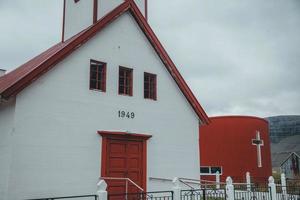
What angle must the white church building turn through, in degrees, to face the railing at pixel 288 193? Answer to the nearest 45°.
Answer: approximately 45° to its left

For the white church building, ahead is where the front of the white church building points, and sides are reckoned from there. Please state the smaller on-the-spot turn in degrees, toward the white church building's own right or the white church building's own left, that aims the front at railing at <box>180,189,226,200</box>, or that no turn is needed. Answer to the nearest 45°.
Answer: approximately 45° to the white church building's own left

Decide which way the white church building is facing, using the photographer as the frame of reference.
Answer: facing the viewer and to the right of the viewer
